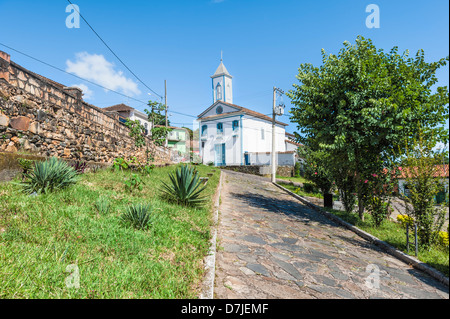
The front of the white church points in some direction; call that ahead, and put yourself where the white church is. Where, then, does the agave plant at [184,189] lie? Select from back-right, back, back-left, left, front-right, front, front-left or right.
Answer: front-left

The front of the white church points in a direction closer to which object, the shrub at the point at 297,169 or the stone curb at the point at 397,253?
the stone curb

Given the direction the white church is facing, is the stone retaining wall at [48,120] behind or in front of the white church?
in front

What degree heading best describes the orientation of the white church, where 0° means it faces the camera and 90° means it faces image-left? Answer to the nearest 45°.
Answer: approximately 45°

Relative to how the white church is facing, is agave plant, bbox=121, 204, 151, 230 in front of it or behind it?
in front

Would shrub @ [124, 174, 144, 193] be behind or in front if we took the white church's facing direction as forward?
in front

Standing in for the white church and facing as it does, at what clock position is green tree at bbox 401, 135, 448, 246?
The green tree is roughly at 10 o'clock from the white church.

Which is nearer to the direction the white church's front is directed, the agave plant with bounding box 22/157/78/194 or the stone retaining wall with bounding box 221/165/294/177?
the agave plant

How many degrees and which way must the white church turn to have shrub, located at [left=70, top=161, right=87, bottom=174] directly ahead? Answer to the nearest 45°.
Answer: approximately 45° to its left

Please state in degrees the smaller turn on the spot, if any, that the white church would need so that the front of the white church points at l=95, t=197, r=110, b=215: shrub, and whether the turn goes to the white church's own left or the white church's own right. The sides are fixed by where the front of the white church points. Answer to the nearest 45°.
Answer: approximately 45° to the white church's own left
